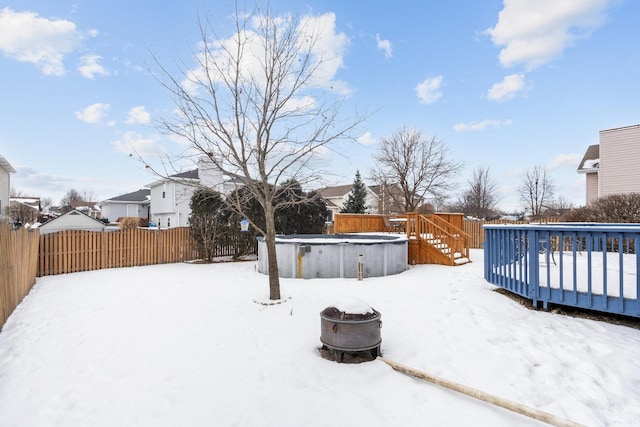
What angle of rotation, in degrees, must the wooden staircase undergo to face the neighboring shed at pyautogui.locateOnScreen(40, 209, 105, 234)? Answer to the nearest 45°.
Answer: approximately 135° to its right

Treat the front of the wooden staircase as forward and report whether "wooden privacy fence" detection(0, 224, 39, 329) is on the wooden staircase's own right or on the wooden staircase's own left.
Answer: on the wooden staircase's own right

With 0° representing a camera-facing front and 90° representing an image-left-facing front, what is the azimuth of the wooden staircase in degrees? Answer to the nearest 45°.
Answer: approximately 315°

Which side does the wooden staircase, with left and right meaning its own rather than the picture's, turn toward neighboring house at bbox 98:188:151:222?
back

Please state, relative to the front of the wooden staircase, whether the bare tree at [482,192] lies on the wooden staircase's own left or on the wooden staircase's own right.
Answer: on the wooden staircase's own left

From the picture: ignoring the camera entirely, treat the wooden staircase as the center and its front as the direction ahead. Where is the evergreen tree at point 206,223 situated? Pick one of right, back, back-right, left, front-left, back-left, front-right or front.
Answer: back-right

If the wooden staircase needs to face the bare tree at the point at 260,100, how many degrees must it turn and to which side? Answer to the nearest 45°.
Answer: approximately 90° to its right

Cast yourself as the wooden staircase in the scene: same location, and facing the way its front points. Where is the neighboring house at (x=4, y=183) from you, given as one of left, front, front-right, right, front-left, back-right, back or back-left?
back-right
